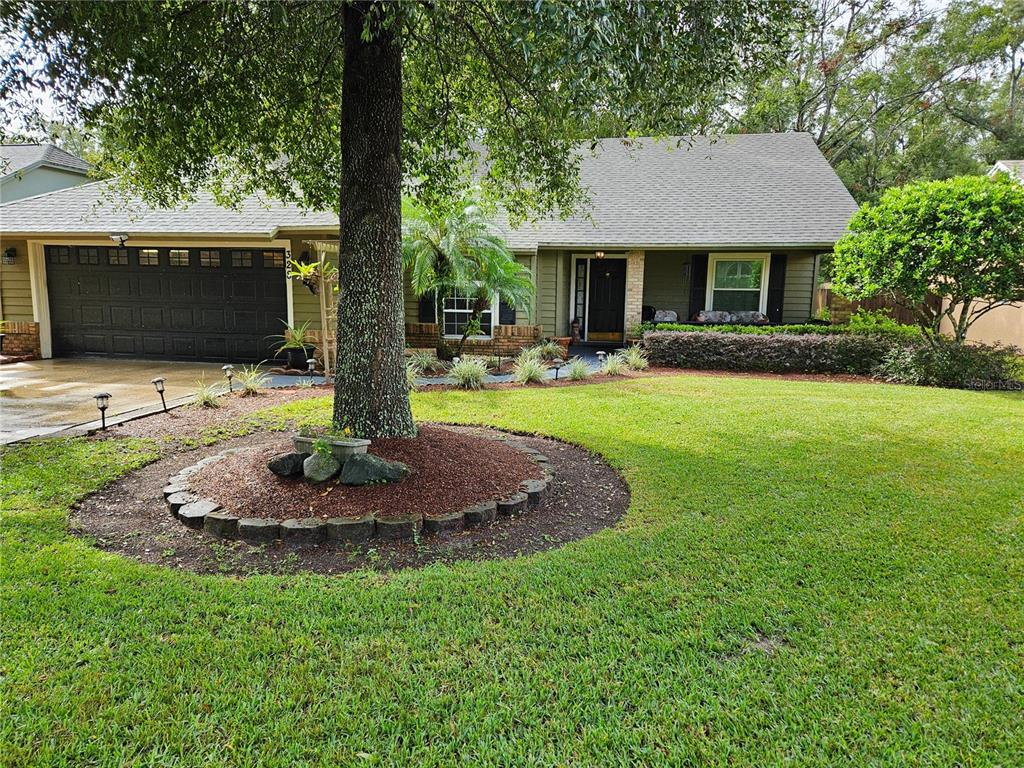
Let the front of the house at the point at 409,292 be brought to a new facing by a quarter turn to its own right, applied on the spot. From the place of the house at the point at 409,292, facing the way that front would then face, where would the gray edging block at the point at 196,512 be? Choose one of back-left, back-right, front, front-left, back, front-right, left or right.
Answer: left

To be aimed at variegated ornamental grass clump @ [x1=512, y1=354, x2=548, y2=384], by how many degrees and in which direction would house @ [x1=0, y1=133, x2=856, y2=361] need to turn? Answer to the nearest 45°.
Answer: approximately 45° to its left

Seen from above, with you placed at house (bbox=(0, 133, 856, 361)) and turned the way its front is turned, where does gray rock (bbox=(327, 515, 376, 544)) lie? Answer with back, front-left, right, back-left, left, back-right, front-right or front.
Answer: front

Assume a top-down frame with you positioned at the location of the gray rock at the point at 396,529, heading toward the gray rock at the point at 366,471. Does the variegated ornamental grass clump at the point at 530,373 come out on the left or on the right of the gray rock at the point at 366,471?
right

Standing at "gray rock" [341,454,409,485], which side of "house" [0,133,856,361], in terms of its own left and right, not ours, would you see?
front

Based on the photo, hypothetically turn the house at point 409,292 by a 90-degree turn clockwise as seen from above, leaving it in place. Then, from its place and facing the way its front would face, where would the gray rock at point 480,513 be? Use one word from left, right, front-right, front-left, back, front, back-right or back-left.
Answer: left

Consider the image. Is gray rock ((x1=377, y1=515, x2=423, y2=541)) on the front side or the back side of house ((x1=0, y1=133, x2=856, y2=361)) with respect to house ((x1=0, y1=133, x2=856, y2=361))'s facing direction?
on the front side

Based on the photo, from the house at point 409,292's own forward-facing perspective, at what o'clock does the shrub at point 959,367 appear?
The shrub is roughly at 10 o'clock from the house.

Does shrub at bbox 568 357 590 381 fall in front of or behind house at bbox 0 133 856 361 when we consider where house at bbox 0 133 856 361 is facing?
in front

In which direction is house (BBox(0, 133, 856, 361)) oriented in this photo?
toward the camera

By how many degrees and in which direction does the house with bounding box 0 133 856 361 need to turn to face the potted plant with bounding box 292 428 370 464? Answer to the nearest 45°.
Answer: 0° — it already faces it

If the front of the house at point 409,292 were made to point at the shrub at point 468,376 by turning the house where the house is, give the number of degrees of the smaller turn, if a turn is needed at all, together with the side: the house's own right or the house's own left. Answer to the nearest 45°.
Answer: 0° — it already faces it

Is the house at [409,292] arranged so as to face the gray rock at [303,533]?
yes

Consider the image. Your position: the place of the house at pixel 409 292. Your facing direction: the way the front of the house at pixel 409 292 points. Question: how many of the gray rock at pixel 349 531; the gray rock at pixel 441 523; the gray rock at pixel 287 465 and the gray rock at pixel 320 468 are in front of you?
4

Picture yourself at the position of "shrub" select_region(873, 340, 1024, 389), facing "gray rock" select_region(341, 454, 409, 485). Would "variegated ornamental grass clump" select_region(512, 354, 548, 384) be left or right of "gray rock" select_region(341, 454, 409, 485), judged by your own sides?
right

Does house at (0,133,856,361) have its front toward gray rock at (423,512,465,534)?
yes

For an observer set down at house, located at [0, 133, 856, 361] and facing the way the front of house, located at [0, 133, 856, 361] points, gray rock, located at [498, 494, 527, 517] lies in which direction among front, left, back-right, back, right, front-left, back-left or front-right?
front
